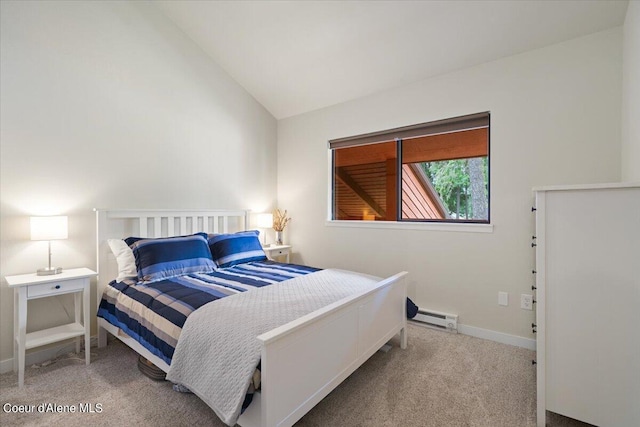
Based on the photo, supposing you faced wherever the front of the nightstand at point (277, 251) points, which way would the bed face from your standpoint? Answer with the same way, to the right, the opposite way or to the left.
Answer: the same way

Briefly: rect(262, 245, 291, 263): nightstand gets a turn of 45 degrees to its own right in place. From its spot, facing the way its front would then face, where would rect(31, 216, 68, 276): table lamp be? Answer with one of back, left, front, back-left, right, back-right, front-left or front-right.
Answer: front-right

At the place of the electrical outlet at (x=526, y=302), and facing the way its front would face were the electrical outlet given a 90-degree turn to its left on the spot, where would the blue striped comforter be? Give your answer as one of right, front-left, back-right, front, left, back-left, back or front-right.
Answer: back-right

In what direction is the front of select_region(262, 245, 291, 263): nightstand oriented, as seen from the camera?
facing the viewer and to the right of the viewer

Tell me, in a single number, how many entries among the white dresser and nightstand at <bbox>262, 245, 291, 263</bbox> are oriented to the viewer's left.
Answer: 1

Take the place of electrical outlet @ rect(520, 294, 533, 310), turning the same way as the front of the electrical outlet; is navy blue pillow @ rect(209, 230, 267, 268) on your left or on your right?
on your right

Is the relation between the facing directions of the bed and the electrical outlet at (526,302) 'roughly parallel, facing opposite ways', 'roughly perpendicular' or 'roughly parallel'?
roughly perpendicular

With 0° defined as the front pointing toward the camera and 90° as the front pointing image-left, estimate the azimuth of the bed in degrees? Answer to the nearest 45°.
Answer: approximately 315°

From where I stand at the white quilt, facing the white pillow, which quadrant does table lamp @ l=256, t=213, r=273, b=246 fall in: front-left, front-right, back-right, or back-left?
front-right

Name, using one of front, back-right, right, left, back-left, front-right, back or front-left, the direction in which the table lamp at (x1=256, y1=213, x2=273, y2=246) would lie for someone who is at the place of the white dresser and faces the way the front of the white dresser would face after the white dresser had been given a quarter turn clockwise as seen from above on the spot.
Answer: left

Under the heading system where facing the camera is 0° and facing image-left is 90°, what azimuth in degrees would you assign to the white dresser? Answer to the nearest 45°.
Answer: approximately 90°

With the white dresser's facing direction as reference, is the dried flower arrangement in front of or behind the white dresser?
in front

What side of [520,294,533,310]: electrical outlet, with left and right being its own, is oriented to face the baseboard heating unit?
right

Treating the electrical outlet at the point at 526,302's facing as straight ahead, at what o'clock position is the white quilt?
The white quilt is roughly at 1 o'clock from the electrical outlet.

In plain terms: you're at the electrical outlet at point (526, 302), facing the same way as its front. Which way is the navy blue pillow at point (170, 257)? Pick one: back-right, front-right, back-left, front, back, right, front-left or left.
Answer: front-right

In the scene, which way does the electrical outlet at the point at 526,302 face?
toward the camera
